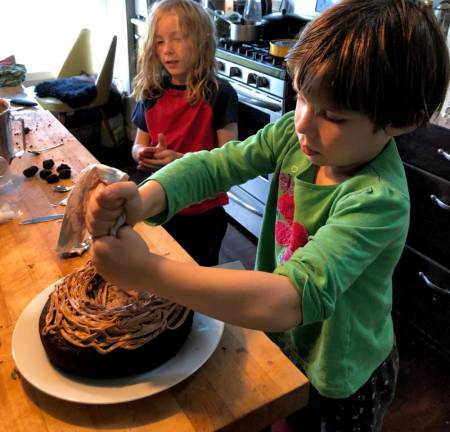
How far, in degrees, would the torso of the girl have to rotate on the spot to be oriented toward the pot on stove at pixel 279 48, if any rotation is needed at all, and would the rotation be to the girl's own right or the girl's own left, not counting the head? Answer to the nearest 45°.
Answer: approximately 180°

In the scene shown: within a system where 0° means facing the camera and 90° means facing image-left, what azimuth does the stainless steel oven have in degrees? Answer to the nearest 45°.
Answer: approximately 45°
